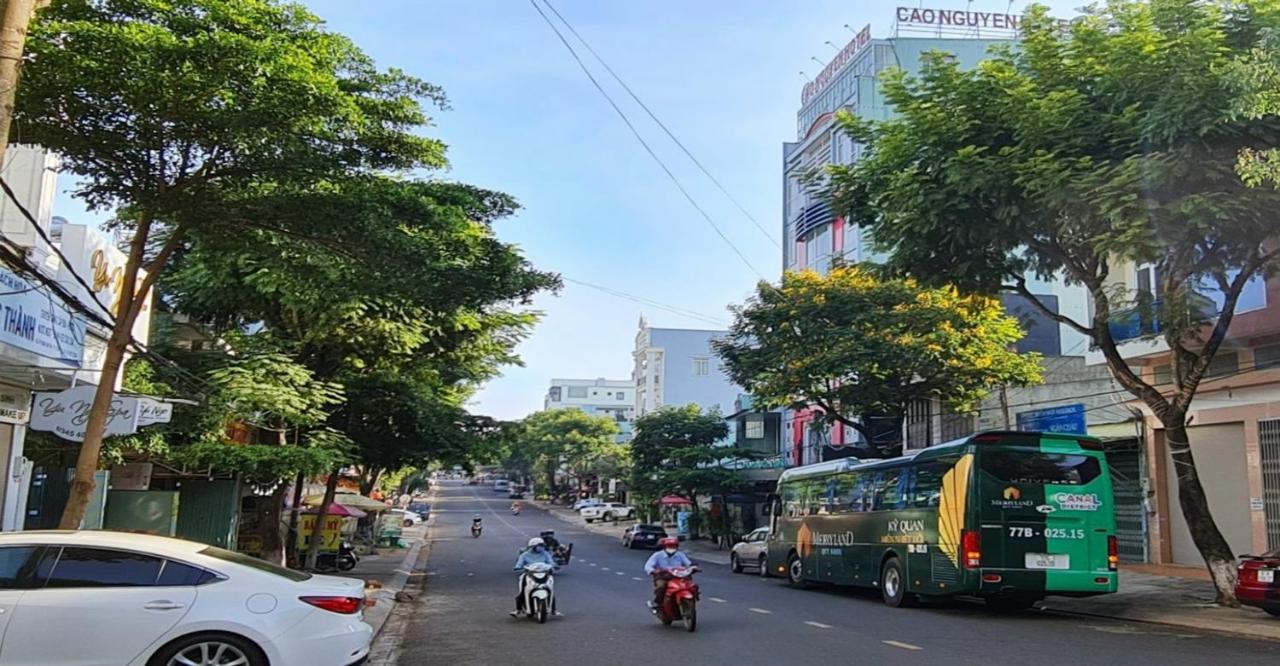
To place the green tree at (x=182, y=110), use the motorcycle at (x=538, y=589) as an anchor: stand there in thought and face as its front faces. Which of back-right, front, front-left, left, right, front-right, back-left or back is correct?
front-right

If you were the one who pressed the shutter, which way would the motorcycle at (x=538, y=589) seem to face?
facing the viewer

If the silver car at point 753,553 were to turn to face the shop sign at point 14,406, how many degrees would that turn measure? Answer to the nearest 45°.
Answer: approximately 90° to its left

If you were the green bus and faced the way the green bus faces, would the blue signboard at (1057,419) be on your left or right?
on your right

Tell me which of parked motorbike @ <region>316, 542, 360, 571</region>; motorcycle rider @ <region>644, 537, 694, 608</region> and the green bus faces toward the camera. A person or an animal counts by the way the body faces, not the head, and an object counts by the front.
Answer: the motorcycle rider

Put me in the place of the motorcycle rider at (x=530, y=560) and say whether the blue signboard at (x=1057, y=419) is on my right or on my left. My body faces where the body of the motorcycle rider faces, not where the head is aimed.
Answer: on my left

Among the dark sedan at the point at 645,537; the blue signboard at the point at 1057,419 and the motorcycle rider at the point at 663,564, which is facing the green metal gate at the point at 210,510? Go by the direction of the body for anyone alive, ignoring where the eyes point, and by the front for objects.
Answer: the blue signboard

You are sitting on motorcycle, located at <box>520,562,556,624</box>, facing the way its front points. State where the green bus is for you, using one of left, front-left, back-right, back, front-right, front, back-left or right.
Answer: left

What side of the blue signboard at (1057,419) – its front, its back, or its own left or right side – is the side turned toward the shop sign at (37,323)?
front

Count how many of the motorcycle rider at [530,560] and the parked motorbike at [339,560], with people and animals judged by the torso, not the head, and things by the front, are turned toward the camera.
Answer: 1

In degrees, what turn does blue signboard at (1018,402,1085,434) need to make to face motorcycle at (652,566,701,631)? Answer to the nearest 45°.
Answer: approximately 45° to its left

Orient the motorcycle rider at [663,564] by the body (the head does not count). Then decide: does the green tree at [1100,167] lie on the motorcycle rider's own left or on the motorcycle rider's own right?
on the motorcycle rider's own left

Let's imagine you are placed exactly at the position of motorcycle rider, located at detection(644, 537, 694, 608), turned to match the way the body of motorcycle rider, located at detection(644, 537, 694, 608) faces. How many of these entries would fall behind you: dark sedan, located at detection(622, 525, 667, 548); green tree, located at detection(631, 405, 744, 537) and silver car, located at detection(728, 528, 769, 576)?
3

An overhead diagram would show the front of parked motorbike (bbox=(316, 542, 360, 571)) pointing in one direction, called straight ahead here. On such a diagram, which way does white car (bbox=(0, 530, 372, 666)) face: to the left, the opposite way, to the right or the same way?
the opposite way

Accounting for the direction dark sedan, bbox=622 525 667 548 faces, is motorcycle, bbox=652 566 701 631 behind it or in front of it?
behind

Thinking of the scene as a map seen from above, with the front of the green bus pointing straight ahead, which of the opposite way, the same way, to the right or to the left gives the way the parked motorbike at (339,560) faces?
to the right

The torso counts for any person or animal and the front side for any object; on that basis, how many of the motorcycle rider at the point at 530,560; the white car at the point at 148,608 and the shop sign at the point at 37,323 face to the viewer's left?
1

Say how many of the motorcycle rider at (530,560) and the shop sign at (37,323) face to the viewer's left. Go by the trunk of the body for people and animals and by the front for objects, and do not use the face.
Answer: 0

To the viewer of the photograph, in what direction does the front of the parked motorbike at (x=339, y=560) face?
facing to the right of the viewer

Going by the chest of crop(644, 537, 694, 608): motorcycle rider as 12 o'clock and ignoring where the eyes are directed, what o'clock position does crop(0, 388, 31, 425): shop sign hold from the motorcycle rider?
The shop sign is roughly at 3 o'clock from the motorcycle rider.
